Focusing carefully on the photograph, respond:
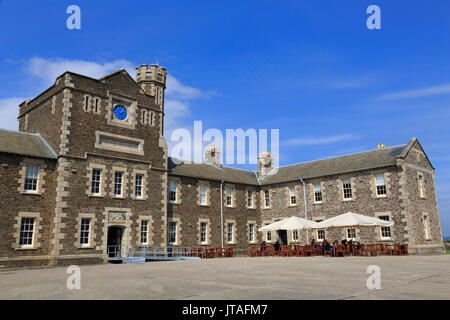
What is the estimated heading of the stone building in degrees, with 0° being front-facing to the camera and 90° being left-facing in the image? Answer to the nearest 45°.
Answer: approximately 315°

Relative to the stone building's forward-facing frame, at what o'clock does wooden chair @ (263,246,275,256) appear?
The wooden chair is roughly at 10 o'clock from the stone building.

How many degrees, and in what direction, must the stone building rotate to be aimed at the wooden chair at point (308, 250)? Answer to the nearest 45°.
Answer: approximately 45° to its left
